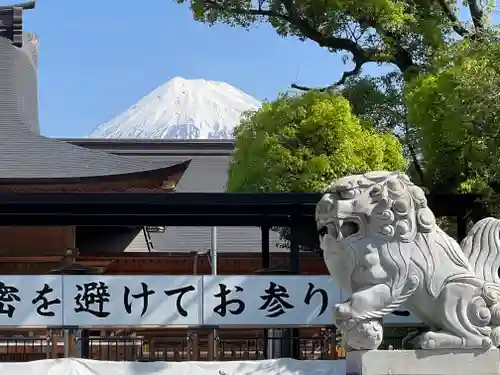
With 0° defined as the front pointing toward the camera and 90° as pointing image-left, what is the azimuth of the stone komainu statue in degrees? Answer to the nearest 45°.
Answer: approximately 90°

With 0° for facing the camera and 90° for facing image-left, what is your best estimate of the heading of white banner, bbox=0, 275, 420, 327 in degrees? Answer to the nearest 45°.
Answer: approximately 0°

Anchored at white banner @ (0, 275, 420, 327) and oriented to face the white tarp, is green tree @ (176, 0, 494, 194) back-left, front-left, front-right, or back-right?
back-left

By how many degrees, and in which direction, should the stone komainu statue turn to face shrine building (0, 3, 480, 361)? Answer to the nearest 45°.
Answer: approximately 45° to its right

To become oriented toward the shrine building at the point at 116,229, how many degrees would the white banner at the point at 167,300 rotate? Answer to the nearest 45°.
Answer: approximately 180°

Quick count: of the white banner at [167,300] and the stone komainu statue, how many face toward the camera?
1

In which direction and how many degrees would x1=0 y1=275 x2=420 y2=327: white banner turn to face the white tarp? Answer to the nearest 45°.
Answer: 0° — it already faces it

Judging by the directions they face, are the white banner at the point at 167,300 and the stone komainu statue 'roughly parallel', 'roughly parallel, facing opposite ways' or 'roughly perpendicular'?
roughly perpendicular

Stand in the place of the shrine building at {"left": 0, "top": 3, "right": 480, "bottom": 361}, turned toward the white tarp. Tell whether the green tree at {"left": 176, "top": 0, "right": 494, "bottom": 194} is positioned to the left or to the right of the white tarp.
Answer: left
